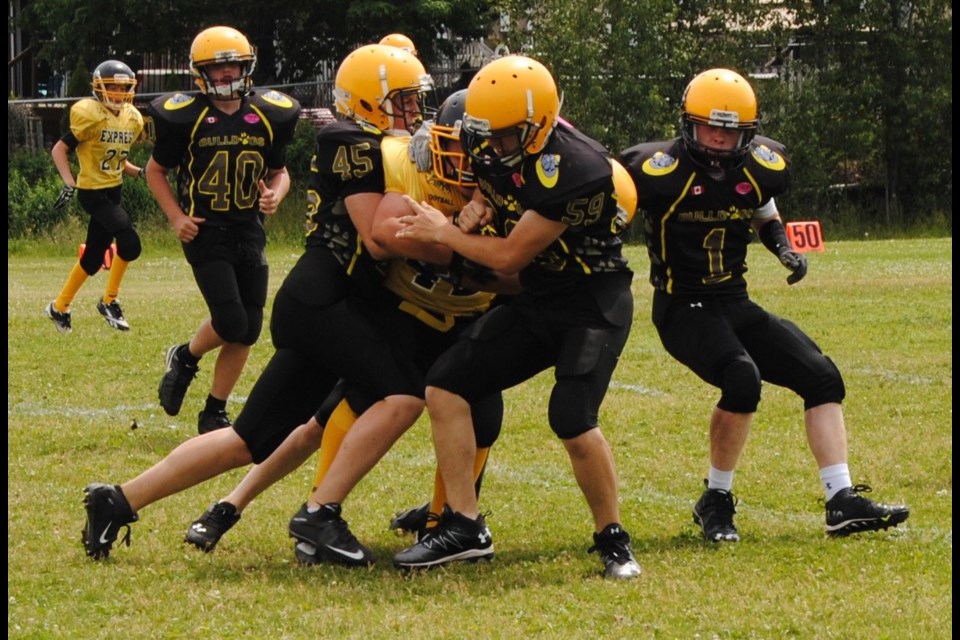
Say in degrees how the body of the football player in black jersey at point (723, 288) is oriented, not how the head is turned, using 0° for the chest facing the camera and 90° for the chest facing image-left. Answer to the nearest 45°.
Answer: approximately 0°

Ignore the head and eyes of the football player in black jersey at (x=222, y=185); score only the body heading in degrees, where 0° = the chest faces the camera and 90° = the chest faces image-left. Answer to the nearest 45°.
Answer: approximately 0°

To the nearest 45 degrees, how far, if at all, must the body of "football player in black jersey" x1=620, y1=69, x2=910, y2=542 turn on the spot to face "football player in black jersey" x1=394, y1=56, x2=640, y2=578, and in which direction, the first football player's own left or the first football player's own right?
approximately 45° to the first football player's own right

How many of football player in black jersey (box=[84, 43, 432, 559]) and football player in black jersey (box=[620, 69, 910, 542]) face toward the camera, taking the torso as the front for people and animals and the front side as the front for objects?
1

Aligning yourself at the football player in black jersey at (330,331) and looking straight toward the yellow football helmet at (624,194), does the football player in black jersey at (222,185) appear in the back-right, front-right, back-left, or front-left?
back-left

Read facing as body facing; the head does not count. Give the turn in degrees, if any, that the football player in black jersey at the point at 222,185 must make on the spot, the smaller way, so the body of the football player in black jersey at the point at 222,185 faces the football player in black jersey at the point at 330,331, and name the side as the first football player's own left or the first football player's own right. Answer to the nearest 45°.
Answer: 0° — they already face them

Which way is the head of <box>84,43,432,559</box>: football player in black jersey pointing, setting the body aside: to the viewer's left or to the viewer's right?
to the viewer's right

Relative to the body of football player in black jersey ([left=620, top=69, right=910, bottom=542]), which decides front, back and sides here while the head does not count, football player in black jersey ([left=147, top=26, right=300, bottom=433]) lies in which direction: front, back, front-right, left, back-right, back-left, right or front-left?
back-right

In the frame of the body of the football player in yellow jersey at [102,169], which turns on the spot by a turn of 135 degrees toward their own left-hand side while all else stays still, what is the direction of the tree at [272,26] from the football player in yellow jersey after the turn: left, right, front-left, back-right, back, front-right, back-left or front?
front

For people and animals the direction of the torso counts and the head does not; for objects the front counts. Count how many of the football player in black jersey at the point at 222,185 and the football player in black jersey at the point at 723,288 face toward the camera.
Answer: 2

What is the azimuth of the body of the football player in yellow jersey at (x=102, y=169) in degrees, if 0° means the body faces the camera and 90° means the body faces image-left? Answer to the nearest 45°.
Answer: approximately 315°

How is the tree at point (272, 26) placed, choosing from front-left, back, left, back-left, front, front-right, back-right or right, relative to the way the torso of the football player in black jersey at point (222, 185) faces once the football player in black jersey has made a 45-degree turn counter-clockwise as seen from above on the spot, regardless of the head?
back-left

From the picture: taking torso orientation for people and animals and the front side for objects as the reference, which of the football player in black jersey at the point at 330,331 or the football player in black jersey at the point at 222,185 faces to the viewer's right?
the football player in black jersey at the point at 330,331

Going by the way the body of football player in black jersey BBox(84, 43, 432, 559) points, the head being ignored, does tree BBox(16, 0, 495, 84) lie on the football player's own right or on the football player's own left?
on the football player's own left

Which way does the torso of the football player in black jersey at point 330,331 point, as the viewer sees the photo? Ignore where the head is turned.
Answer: to the viewer's right
